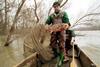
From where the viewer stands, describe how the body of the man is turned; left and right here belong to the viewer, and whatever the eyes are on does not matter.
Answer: facing the viewer
